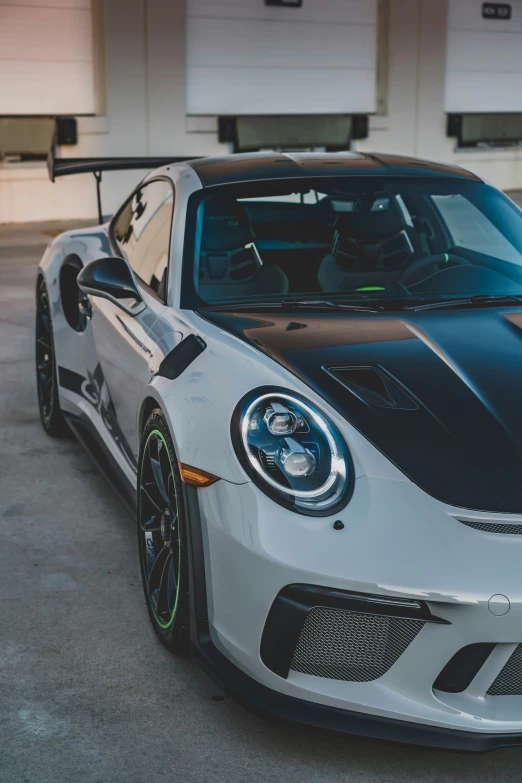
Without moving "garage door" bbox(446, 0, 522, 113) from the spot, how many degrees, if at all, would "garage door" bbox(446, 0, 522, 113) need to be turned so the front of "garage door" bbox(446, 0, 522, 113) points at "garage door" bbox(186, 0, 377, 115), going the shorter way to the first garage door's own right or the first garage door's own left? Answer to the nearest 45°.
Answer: approximately 45° to the first garage door's own right

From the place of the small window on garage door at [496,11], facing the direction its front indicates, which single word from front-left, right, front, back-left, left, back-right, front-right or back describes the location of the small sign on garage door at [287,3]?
front-right

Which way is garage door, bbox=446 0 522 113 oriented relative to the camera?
toward the camera

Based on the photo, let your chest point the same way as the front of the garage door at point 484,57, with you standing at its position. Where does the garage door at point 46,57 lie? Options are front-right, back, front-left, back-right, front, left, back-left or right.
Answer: front-right

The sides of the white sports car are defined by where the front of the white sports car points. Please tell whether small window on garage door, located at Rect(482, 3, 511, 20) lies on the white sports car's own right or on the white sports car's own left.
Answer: on the white sports car's own left

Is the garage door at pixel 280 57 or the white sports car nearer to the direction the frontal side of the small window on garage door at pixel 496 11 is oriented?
the white sports car

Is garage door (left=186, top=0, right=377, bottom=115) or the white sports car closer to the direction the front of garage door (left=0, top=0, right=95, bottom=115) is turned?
the white sports car

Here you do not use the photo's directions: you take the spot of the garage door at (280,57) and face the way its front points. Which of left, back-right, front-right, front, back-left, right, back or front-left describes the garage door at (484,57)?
back-left

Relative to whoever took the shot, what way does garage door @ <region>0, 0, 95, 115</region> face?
facing the viewer

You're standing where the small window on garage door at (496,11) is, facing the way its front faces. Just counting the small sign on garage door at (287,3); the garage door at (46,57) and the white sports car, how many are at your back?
0

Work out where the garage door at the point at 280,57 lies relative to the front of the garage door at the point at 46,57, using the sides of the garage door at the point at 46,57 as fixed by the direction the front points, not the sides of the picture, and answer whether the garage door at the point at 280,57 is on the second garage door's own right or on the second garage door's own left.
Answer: on the second garage door's own left

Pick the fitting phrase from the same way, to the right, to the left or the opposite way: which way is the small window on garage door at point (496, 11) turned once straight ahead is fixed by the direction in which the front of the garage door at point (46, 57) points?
the same way

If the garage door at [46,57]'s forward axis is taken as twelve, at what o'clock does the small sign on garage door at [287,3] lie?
The small sign on garage door is roughly at 8 o'clock from the garage door.

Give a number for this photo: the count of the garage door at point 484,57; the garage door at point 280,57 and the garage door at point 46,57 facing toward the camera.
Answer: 3

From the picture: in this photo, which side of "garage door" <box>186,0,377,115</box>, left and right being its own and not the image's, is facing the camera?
front

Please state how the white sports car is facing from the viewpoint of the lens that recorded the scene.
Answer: facing the viewer and to the right of the viewer

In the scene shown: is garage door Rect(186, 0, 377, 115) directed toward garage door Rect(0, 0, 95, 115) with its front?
no

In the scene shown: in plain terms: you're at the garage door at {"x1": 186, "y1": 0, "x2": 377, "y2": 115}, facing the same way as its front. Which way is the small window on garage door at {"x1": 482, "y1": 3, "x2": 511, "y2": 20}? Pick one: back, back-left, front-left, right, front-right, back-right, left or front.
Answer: back-left
